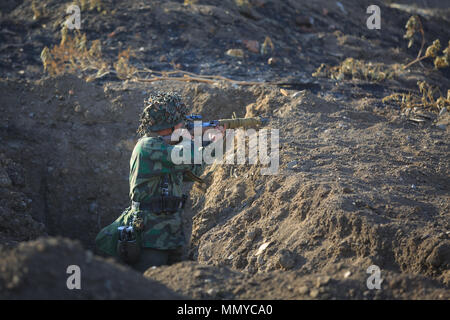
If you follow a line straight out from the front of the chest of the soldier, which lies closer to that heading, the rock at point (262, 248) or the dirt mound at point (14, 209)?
the rock

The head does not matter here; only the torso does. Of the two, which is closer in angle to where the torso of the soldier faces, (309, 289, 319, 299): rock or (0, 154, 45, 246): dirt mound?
the rock

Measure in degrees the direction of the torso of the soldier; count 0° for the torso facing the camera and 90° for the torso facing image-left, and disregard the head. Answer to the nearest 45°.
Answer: approximately 270°

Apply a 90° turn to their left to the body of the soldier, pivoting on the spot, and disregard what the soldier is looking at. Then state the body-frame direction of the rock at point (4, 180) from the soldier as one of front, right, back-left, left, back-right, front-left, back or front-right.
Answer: front-left

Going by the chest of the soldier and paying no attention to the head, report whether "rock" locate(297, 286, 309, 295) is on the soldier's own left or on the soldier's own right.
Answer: on the soldier's own right

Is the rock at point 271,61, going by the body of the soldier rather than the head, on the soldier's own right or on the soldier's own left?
on the soldier's own left

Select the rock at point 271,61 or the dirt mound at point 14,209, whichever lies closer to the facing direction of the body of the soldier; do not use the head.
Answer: the rock

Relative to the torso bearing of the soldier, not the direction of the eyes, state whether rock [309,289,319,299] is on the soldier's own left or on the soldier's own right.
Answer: on the soldier's own right

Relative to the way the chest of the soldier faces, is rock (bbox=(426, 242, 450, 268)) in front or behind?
in front

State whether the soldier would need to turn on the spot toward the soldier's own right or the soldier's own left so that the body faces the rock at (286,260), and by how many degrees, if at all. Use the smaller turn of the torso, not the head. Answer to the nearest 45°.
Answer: approximately 45° to the soldier's own right

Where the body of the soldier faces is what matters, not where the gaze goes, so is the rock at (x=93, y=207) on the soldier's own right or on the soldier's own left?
on the soldier's own left

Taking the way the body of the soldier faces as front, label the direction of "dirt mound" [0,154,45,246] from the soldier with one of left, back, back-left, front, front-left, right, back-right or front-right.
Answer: back-left

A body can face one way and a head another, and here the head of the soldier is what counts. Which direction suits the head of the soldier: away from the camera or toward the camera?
away from the camera

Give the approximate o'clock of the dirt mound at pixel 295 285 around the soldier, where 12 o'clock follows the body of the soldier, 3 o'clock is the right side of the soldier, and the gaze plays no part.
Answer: The dirt mound is roughly at 2 o'clock from the soldier.
